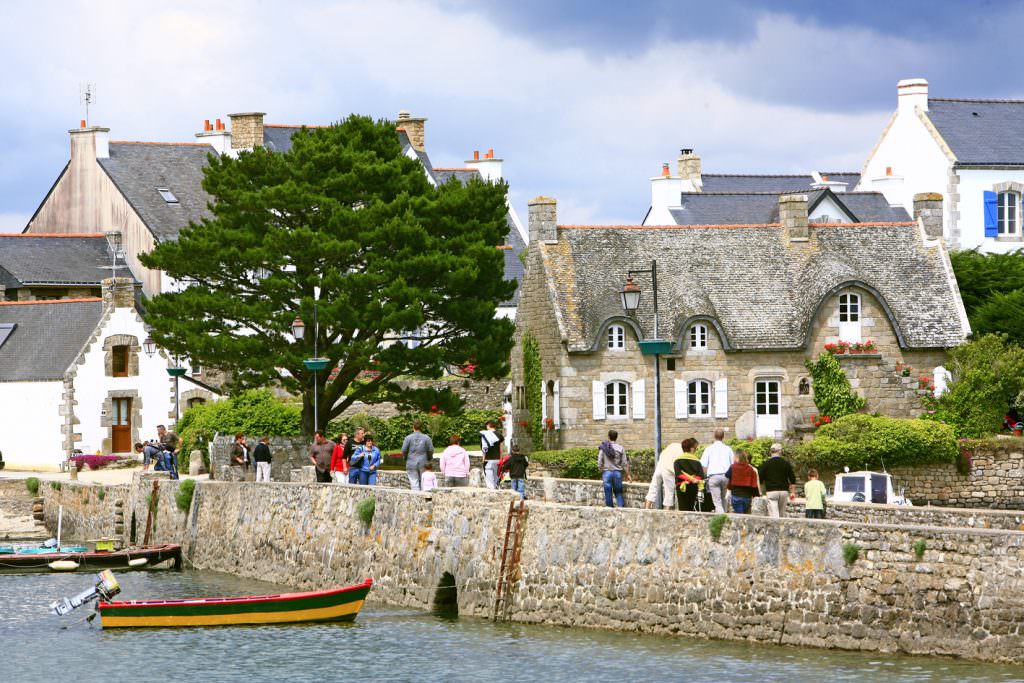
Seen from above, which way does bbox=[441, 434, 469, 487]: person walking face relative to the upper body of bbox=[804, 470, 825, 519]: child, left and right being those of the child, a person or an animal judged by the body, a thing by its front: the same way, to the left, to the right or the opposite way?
the same way

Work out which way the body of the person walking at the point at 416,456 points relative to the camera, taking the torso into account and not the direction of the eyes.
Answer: away from the camera

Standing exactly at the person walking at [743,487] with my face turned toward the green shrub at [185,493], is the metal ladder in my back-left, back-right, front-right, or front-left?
front-left

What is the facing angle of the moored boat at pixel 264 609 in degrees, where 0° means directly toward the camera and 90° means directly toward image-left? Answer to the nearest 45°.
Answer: approximately 270°

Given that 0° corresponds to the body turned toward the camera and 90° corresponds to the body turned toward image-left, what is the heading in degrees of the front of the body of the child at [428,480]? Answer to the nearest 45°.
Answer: approximately 180°

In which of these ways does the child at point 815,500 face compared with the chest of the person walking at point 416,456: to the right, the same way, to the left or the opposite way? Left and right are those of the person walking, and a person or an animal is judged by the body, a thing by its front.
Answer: the same way

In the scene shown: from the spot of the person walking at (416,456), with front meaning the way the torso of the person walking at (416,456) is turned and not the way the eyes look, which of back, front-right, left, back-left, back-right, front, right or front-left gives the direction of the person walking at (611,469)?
back-right

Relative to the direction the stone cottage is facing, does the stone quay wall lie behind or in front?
in front

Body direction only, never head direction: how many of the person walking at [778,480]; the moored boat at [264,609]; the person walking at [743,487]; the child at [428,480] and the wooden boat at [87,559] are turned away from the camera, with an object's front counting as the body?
3

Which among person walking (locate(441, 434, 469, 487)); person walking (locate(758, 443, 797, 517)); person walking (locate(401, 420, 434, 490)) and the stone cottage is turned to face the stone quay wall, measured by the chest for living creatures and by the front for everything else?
the stone cottage

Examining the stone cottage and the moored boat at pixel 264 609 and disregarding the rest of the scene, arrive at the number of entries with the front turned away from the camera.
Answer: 0

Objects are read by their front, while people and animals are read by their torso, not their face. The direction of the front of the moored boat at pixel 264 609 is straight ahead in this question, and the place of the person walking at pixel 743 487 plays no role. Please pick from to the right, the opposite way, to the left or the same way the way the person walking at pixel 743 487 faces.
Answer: to the left

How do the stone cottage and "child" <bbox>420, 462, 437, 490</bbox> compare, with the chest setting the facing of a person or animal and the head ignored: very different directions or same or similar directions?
very different directions

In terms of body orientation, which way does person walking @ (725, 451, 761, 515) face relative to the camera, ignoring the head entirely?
away from the camera

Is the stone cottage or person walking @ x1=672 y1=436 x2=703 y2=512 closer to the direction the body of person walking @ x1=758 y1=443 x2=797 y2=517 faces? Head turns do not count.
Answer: the stone cottage

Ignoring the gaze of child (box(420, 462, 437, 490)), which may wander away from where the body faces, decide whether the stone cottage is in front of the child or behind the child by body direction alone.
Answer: in front

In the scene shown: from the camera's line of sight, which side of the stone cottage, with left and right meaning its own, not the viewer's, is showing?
front

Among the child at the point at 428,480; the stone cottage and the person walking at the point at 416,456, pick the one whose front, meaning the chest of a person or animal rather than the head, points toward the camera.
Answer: the stone cottage

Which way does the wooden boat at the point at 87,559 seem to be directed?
to the viewer's right
